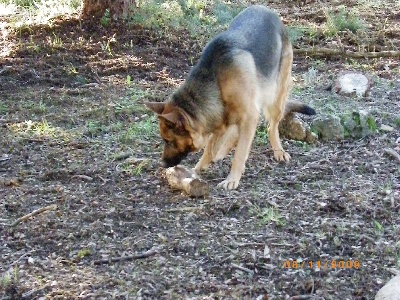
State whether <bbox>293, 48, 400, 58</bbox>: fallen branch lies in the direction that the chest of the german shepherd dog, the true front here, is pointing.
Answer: no

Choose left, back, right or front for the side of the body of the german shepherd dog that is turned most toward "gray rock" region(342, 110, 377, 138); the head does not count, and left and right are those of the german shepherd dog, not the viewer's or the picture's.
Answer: back

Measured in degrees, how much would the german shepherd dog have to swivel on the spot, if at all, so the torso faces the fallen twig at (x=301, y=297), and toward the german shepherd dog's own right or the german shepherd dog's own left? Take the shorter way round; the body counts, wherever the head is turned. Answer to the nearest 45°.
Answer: approximately 45° to the german shepherd dog's own left

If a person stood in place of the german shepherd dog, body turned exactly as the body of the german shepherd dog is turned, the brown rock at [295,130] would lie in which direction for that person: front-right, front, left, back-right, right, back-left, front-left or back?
back

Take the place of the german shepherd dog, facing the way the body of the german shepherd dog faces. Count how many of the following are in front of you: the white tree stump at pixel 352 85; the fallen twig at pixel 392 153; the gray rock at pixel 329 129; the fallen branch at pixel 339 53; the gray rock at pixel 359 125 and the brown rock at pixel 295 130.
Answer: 0

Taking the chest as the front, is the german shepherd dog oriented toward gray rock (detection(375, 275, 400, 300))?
no

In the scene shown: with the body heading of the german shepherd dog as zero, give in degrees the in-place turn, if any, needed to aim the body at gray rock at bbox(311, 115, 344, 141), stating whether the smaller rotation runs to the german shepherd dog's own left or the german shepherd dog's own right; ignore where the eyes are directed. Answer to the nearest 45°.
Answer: approximately 180°

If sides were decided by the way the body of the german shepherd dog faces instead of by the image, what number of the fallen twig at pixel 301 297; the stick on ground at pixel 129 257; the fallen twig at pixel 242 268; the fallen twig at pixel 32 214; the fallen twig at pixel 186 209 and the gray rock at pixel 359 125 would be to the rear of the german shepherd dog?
1

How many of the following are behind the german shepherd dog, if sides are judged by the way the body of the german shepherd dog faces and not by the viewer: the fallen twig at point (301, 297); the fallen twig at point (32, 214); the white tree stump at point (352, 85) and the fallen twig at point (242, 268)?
1

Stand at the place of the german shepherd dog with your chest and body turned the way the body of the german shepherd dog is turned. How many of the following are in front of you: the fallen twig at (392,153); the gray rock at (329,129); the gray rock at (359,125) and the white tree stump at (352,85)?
0

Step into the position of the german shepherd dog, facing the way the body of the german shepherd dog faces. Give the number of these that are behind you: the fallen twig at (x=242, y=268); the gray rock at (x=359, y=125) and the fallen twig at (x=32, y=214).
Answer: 1

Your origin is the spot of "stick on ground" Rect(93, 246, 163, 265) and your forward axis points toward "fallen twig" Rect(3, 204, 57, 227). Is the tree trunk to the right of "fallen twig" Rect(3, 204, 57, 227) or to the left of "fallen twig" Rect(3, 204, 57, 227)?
right

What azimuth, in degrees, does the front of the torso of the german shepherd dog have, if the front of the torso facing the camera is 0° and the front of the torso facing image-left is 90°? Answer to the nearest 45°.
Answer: approximately 45°

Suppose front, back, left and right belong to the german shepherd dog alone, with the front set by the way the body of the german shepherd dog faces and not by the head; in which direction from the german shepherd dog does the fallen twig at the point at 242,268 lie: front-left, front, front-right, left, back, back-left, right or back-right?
front-left

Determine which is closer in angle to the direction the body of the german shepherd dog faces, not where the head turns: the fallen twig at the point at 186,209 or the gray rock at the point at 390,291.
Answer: the fallen twig

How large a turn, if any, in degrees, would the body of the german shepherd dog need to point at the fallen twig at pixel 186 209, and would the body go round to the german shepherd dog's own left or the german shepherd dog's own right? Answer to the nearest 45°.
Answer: approximately 45° to the german shepherd dog's own left

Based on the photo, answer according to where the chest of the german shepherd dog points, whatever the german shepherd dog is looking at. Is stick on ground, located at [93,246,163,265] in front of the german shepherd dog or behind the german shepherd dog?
in front

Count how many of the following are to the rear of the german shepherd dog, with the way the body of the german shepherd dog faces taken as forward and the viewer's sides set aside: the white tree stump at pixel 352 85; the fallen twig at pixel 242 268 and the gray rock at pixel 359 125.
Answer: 2

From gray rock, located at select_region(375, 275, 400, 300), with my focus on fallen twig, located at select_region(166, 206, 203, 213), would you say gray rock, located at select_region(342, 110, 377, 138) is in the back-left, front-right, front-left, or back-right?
front-right
